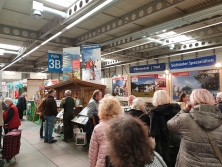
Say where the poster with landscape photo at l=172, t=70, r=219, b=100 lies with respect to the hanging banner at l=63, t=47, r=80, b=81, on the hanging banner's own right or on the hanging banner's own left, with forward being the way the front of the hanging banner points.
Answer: on the hanging banner's own left

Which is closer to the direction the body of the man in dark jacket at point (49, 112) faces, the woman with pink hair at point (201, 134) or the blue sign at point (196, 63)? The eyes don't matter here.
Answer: the blue sign

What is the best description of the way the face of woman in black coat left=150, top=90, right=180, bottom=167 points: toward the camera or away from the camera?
away from the camera

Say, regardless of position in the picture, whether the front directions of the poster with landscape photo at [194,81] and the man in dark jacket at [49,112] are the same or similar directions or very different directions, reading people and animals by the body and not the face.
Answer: very different directions

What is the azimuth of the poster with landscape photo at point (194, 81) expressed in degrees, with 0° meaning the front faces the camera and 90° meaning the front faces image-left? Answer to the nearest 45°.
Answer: approximately 0°

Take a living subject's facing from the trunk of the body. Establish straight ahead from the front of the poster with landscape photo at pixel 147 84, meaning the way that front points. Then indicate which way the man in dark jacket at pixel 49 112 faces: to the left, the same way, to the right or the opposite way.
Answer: the opposite way

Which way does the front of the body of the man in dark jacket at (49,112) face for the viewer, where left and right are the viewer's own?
facing away from the viewer and to the right of the viewer

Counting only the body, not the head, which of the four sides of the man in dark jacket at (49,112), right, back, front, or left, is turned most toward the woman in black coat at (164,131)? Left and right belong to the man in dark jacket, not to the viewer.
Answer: right

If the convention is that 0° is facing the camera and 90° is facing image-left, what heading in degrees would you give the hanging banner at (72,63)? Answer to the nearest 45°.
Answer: approximately 0°
